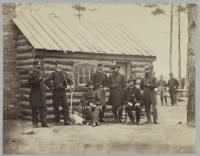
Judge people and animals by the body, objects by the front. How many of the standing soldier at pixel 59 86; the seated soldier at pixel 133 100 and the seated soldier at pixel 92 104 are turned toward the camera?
3

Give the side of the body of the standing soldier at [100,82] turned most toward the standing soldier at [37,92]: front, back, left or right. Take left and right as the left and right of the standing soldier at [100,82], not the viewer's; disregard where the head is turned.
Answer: right

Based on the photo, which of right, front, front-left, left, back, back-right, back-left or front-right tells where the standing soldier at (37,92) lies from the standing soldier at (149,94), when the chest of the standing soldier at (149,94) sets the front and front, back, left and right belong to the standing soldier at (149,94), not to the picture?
right
